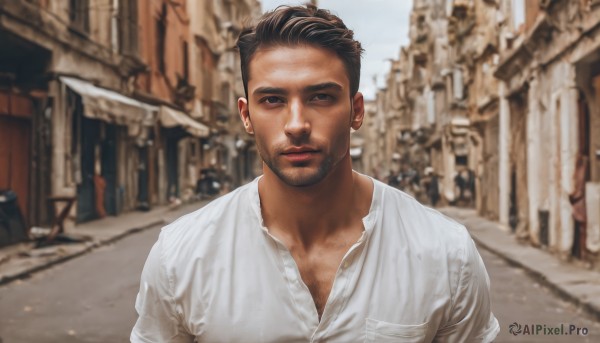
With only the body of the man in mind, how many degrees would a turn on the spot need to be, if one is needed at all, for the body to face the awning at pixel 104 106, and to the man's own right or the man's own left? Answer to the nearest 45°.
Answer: approximately 180°

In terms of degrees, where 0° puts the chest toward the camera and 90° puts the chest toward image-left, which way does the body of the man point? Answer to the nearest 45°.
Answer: approximately 0°
